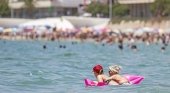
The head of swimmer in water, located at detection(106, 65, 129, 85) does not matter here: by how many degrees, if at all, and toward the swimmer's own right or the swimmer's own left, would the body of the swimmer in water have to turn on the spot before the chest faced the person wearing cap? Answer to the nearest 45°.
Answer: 0° — they already face them

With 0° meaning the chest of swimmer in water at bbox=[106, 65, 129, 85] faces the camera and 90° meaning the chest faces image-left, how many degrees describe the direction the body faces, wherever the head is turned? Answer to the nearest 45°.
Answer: approximately 90°
